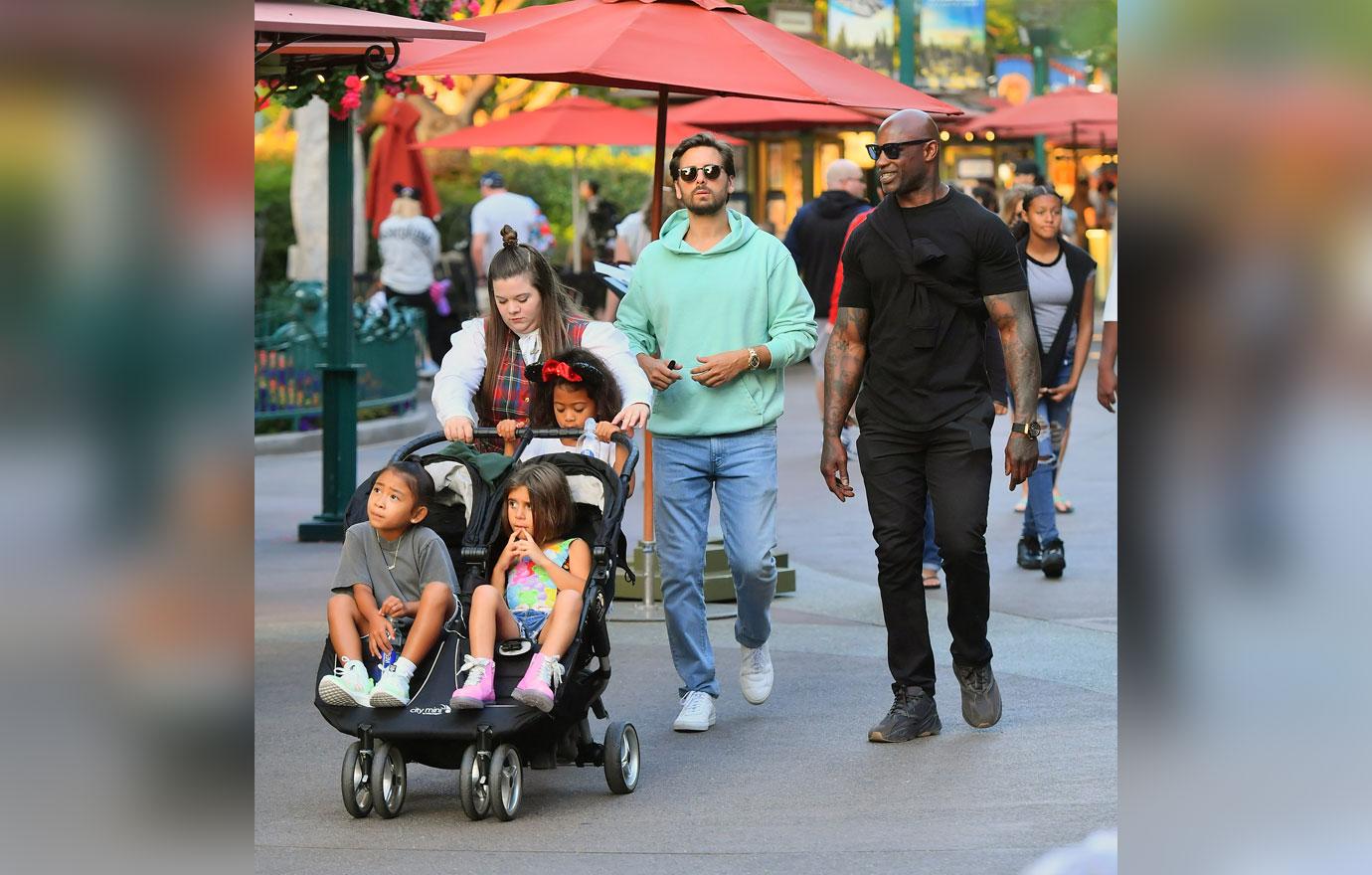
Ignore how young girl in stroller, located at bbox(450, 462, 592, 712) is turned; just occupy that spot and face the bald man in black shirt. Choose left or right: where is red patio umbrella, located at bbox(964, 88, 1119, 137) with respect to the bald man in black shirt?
left

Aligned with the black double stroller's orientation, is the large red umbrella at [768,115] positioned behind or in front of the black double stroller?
behind

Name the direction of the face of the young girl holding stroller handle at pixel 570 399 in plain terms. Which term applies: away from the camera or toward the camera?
toward the camera

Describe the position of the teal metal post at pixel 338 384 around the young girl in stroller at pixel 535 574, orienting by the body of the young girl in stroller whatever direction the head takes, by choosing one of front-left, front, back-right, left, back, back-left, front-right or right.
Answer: back-right

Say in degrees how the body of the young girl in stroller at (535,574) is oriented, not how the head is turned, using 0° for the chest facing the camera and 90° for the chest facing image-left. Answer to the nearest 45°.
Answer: approximately 45°

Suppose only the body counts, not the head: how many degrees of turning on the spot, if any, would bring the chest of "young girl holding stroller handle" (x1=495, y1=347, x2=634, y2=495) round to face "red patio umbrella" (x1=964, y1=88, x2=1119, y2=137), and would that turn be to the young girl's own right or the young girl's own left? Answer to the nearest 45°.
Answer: approximately 180°

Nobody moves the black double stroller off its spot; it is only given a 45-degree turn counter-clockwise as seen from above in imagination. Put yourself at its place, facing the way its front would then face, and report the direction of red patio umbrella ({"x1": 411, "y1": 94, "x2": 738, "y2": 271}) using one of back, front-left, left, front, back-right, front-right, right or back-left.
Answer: back

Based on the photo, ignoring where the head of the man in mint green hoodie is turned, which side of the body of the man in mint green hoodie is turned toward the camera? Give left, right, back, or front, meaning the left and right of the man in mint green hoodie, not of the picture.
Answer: front

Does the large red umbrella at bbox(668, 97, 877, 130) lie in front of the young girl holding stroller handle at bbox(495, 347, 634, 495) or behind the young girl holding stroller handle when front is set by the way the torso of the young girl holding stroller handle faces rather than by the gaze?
behind

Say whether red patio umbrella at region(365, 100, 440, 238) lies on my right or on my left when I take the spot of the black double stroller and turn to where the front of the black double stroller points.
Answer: on my right

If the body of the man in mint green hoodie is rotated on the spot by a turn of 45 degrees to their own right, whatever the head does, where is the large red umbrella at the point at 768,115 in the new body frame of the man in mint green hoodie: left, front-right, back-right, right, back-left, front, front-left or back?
back-right

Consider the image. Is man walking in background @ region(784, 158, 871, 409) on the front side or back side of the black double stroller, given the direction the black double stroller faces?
on the back side

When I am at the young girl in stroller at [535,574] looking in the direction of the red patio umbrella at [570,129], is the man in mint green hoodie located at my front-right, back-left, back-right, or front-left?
front-right

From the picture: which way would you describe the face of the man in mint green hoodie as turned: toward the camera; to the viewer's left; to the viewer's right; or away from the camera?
toward the camera

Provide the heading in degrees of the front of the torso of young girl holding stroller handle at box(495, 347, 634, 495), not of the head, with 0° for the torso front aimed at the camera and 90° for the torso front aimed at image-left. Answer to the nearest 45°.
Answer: approximately 0°

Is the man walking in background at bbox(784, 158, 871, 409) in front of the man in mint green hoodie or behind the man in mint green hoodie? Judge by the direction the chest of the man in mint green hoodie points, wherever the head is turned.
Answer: behind

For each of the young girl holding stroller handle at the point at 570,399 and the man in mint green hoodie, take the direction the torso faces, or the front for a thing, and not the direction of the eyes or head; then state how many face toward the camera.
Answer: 2

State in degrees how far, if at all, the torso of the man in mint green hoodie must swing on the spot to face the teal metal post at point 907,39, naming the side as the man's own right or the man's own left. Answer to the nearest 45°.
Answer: approximately 180°
